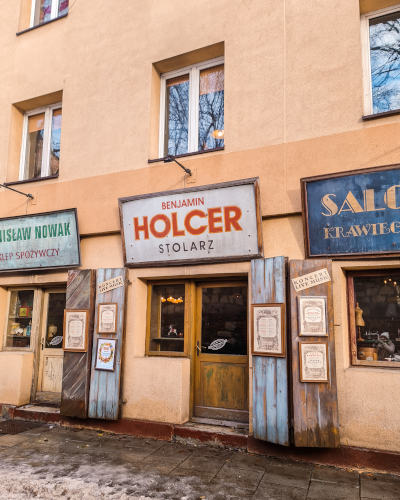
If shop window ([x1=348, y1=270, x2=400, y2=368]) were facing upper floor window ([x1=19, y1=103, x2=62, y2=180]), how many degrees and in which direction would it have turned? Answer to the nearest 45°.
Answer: approximately 90° to its right

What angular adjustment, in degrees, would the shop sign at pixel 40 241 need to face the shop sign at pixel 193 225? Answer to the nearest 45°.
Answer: approximately 90° to its left

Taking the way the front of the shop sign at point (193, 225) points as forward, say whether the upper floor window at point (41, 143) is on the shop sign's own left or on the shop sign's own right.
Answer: on the shop sign's own right

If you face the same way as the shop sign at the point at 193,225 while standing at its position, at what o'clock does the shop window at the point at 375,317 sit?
The shop window is roughly at 8 o'clock from the shop sign.

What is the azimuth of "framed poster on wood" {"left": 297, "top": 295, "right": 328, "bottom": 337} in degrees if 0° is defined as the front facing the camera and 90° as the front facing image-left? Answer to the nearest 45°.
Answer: approximately 0°

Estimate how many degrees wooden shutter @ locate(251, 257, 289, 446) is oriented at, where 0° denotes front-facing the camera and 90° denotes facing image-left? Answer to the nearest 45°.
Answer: approximately 45°
